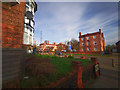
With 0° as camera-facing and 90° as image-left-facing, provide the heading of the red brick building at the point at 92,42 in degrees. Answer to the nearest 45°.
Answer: approximately 45°
